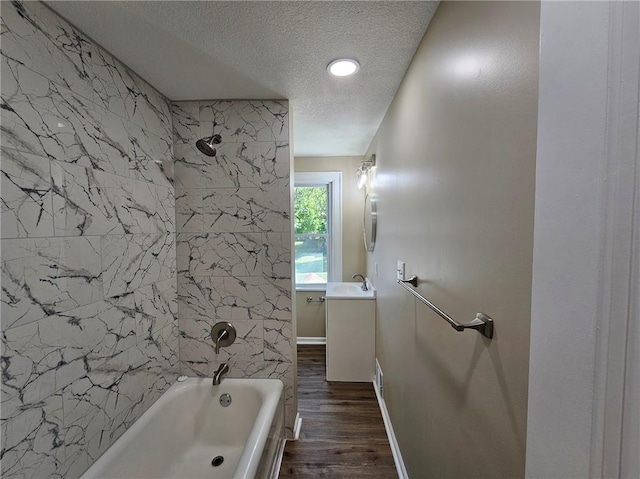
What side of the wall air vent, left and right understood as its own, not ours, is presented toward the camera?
left

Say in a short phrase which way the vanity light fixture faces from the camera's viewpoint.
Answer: facing to the left of the viewer

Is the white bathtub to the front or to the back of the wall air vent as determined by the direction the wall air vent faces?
to the front

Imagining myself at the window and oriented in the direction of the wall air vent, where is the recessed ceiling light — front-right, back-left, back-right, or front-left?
front-right

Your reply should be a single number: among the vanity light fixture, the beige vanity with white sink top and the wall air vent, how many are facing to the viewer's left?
3

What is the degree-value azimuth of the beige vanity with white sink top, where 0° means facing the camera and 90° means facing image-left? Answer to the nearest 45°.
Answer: approximately 90°
